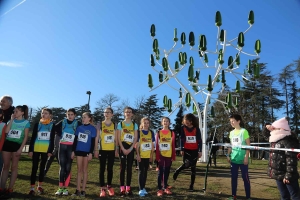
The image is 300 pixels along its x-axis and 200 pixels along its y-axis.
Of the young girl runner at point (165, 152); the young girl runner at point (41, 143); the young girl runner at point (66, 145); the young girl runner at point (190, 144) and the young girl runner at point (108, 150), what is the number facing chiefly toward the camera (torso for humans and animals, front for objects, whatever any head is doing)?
5

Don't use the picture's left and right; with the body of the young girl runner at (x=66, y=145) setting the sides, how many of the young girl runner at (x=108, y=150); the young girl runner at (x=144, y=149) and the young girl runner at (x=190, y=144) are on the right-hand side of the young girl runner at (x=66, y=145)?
0

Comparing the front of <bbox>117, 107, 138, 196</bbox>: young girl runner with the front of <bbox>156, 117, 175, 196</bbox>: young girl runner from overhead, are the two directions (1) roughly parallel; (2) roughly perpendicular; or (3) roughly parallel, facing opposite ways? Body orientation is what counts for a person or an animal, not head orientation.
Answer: roughly parallel

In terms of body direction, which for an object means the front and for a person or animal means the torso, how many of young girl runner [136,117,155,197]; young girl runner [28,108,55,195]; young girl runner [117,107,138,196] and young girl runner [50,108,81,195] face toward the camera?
4

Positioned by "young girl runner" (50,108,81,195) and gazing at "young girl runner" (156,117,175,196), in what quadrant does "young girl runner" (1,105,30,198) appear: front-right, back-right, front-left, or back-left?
back-right

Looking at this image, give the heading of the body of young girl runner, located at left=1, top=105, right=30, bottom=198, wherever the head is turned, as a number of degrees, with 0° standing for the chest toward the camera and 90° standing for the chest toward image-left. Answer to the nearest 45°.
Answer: approximately 45°

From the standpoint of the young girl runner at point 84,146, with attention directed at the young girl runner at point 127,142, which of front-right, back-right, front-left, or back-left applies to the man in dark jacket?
back-left

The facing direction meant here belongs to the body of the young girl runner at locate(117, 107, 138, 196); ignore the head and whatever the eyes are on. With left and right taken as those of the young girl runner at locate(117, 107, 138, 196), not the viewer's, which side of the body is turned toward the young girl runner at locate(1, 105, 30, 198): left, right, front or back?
right

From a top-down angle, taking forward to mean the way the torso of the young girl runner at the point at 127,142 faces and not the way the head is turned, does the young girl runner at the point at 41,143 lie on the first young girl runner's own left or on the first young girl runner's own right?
on the first young girl runner's own right

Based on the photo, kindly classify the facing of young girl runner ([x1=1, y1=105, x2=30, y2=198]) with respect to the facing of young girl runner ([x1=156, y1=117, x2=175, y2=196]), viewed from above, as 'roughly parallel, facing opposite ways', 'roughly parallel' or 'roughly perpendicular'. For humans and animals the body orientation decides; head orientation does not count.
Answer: roughly parallel

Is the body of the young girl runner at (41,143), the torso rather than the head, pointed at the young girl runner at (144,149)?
no

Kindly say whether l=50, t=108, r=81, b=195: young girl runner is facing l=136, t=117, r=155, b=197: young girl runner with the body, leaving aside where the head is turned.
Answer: no

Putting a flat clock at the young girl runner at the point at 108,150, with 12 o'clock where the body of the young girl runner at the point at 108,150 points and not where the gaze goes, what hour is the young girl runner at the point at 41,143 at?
the young girl runner at the point at 41,143 is roughly at 3 o'clock from the young girl runner at the point at 108,150.

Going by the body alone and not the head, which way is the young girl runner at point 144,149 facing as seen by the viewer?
toward the camera

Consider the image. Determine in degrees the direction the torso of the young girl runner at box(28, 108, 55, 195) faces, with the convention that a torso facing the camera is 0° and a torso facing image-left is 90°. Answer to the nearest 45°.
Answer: approximately 0°

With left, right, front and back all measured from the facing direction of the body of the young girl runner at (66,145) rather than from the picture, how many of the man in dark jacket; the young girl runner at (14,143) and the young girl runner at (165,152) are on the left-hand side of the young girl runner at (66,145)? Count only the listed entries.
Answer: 1
